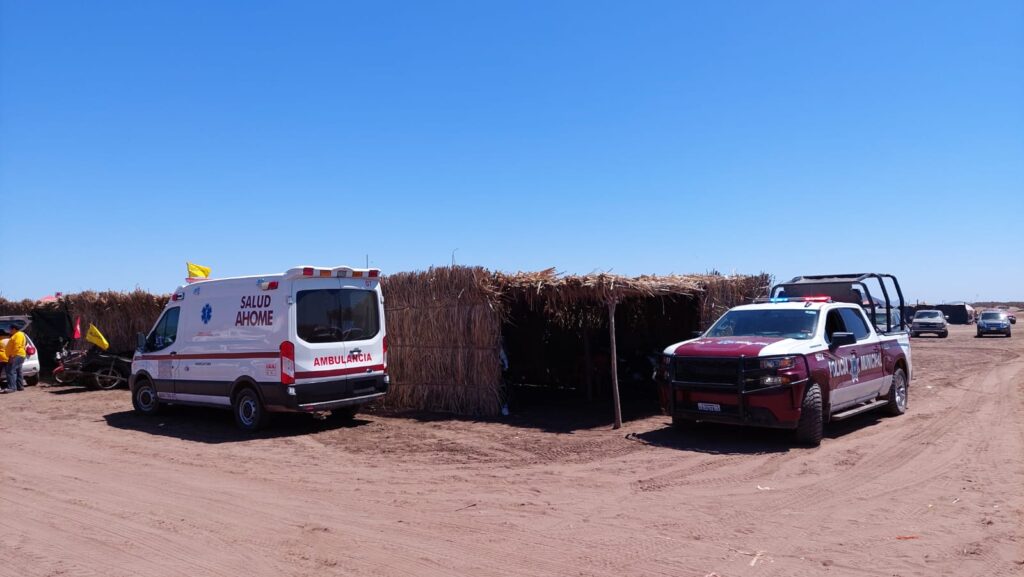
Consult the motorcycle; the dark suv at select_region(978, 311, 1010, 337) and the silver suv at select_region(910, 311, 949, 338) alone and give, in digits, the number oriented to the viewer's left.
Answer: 1

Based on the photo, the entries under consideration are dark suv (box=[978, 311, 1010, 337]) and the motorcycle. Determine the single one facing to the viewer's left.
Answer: the motorcycle

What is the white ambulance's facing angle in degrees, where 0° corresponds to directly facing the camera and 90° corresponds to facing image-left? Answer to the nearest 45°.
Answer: approximately 135°

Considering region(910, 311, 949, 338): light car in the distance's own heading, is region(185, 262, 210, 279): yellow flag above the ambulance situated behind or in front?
in front

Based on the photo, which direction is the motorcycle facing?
to the viewer's left

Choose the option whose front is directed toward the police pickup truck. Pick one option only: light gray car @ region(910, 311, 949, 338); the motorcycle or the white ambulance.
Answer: the light gray car

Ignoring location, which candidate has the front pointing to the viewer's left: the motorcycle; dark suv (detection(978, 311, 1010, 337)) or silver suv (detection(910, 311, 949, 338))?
the motorcycle

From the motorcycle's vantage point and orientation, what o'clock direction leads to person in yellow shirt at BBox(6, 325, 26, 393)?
The person in yellow shirt is roughly at 1 o'clock from the motorcycle.

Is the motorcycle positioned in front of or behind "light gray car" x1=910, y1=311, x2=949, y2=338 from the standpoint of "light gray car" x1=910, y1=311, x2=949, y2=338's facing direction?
in front

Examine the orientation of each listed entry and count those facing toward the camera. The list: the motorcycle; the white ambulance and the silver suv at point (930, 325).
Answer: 1

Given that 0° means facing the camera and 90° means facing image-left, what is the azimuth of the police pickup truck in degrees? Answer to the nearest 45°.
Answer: approximately 45°

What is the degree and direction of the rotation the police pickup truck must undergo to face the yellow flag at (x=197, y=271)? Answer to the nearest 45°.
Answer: approximately 45° to its right

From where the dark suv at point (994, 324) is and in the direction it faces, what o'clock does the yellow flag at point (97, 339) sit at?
The yellow flag is roughly at 1 o'clock from the dark suv.

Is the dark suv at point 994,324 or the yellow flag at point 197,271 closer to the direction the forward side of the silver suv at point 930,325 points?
the yellow flag

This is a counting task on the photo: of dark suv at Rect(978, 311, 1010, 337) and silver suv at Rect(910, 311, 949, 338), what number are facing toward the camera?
2
